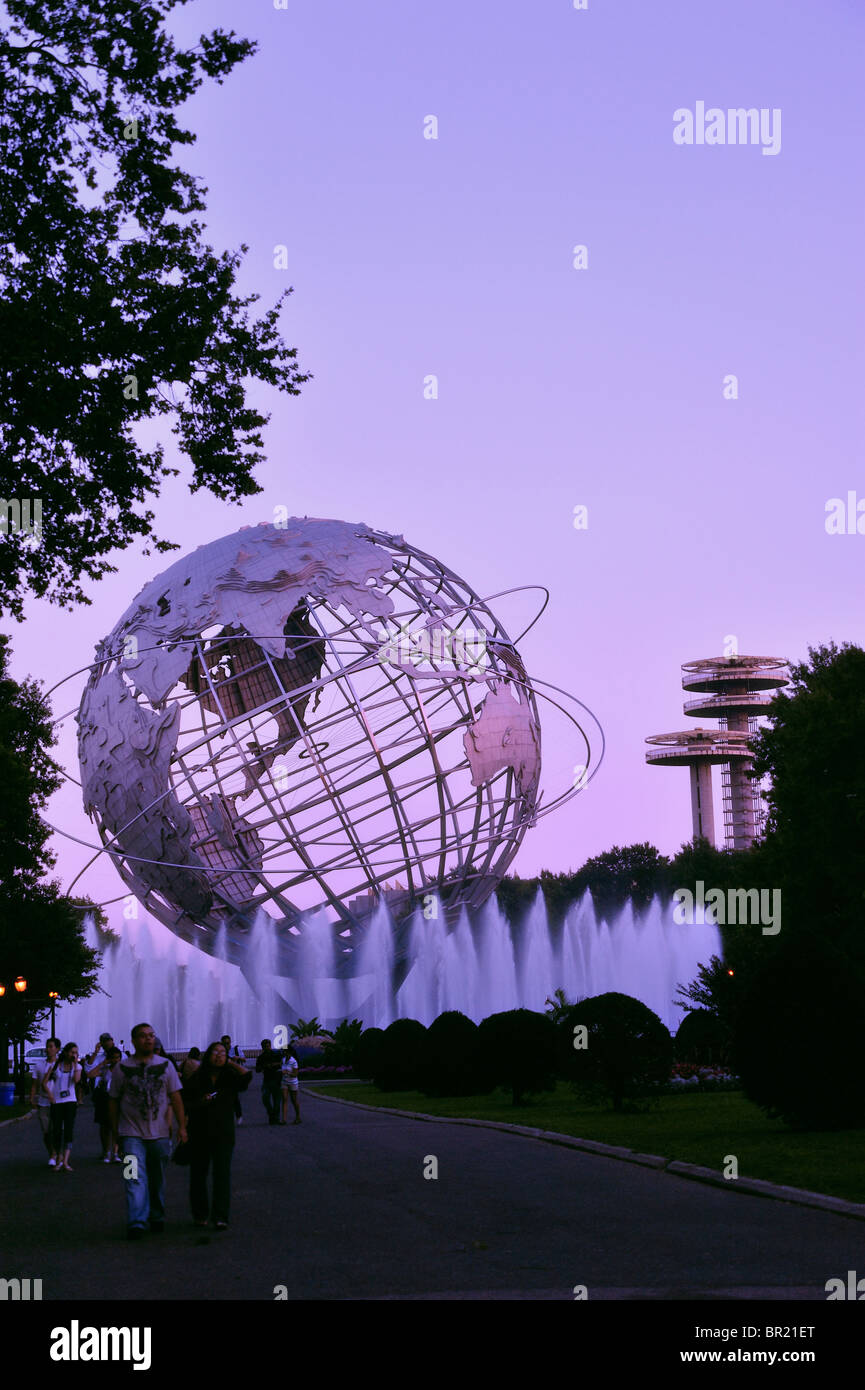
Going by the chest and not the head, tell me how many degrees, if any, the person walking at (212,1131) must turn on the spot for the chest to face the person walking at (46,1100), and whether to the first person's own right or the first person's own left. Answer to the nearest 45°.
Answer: approximately 180°

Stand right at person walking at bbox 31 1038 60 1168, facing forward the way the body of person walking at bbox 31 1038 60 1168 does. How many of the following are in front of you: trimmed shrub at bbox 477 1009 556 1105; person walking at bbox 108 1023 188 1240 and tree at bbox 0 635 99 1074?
1

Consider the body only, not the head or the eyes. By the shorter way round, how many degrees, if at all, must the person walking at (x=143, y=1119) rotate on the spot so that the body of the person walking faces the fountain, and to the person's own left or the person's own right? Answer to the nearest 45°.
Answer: approximately 180°

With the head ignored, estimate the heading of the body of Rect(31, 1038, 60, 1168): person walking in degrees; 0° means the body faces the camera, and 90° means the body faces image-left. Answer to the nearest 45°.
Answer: approximately 0°

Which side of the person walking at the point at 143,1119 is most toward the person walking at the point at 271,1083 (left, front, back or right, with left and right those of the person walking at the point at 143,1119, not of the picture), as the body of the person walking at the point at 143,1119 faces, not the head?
back

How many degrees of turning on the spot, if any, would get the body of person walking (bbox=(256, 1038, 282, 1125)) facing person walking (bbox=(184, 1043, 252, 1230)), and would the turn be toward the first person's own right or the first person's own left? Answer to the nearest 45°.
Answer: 0° — they already face them

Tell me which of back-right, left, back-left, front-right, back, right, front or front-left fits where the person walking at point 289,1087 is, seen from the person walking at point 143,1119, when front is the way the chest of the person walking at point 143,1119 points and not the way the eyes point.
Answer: back

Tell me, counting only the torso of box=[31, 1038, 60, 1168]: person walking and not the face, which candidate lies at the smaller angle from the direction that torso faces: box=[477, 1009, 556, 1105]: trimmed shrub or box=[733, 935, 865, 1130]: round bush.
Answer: the round bush
